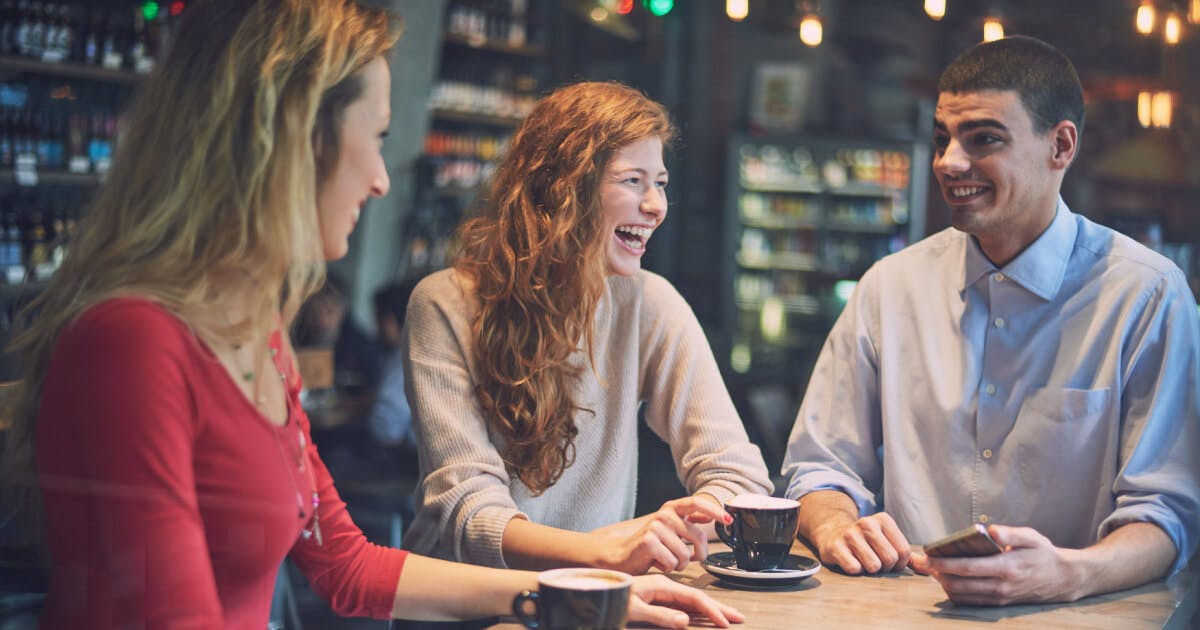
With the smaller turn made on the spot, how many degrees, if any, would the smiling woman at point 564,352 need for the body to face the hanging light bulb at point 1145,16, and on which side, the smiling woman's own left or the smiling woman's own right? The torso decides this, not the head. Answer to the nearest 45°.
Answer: approximately 90° to the smiling woman's own left

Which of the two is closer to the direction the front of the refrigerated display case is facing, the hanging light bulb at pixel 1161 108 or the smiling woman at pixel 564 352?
the smiling woman

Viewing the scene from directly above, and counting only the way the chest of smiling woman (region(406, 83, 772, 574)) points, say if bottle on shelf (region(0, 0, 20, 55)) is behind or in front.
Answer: behind

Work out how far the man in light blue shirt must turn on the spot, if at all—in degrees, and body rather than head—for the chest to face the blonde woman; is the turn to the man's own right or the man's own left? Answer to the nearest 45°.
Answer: approximately 45° to the man's own right

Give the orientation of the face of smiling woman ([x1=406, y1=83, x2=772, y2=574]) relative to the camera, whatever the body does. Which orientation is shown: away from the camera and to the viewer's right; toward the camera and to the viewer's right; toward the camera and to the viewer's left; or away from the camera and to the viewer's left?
toward the camera and to the viewer's right

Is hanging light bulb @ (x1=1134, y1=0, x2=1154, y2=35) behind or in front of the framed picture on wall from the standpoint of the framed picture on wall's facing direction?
in front

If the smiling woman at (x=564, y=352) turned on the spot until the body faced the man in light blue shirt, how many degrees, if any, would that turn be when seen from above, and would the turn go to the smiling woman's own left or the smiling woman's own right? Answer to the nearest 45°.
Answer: approximately 45° to the smiling woman's own left

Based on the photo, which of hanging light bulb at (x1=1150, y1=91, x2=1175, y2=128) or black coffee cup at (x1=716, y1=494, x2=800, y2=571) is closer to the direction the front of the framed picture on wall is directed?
the black coffee cup

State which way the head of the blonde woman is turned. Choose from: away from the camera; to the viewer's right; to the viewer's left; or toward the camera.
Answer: to the viewer's right
